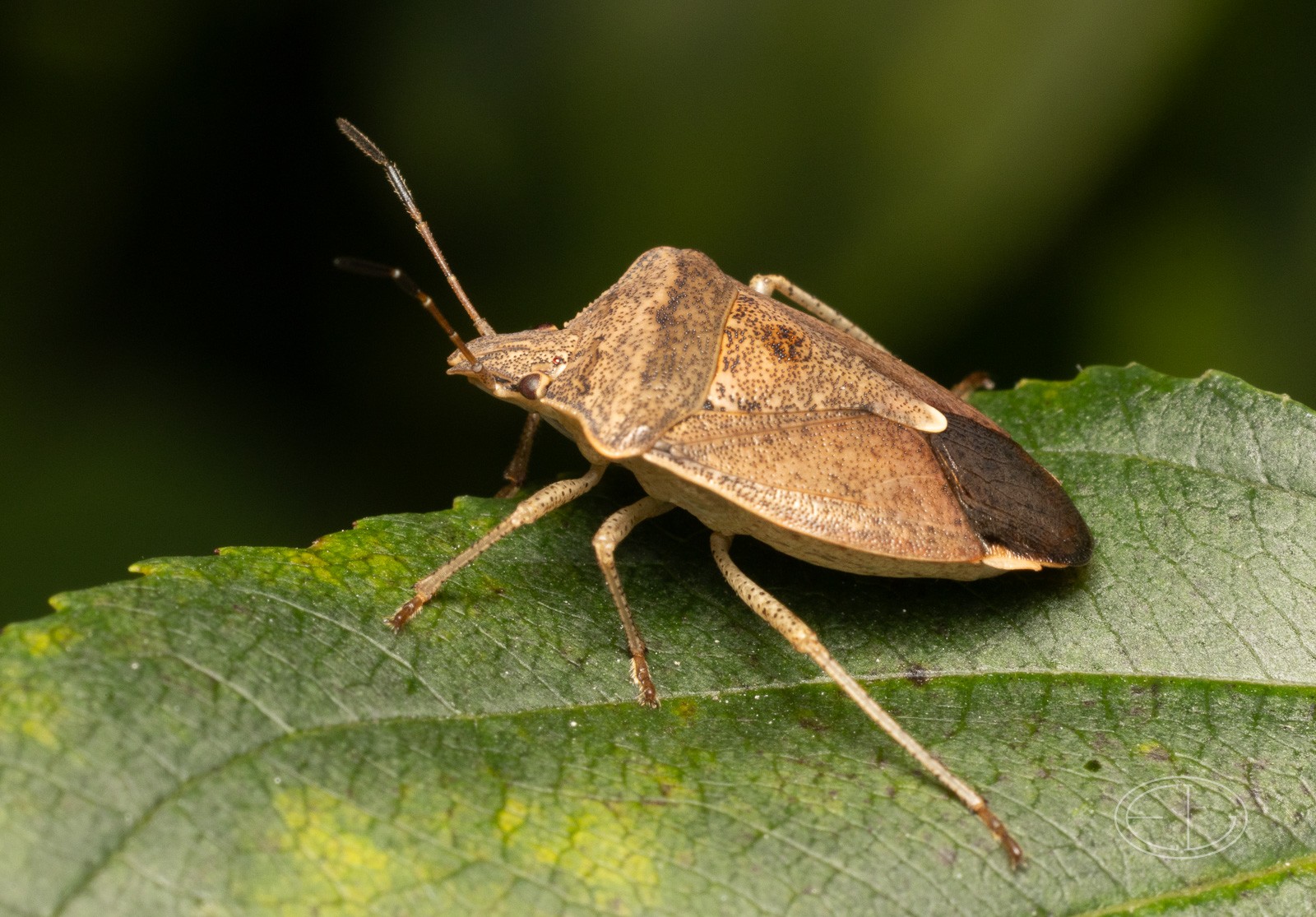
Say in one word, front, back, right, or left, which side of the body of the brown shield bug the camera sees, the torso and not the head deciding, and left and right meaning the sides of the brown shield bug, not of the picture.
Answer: left
